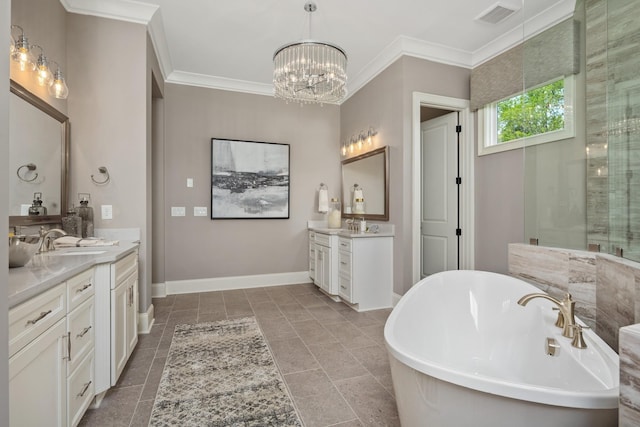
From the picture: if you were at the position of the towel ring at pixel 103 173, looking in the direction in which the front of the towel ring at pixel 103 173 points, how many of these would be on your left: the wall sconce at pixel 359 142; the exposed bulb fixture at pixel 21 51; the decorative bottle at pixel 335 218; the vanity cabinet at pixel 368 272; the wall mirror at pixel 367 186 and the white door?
5

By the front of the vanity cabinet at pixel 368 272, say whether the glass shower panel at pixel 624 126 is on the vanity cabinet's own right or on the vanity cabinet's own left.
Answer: on the vanity cabinet's own left

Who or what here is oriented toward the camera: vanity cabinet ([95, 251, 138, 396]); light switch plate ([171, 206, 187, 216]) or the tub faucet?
the light switch plate

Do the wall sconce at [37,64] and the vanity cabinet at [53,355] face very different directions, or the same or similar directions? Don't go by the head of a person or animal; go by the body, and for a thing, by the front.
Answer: same or similar directions

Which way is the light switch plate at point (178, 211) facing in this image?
toward the camera

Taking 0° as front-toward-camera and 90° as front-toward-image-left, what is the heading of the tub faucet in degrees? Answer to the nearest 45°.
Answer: approximately 90°

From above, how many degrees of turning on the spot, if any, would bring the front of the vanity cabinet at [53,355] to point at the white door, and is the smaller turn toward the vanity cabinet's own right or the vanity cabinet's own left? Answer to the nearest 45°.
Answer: approximately 45° to the vanity cabinet's own left

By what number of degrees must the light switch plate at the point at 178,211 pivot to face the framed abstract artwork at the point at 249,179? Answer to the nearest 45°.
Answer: approximately 90° to its left

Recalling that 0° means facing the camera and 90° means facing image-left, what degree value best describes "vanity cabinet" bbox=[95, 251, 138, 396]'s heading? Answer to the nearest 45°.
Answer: approximately 270°

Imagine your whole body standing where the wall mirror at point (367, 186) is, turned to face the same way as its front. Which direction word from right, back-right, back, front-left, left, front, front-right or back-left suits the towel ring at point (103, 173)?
front

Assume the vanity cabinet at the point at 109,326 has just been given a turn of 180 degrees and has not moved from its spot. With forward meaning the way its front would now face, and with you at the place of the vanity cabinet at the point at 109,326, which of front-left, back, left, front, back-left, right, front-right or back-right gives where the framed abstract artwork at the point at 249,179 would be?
back-right

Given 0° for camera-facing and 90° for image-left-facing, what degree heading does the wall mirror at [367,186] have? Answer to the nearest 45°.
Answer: approximately 45°

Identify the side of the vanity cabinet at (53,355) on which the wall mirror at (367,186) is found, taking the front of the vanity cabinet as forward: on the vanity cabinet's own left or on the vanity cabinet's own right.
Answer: on the vanity cabinet's own left

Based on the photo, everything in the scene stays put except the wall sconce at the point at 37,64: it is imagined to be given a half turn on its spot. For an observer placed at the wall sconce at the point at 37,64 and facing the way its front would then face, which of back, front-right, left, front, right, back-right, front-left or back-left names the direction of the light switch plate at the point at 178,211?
right

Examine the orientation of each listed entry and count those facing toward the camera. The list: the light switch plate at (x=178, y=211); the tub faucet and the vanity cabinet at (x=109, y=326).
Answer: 1
